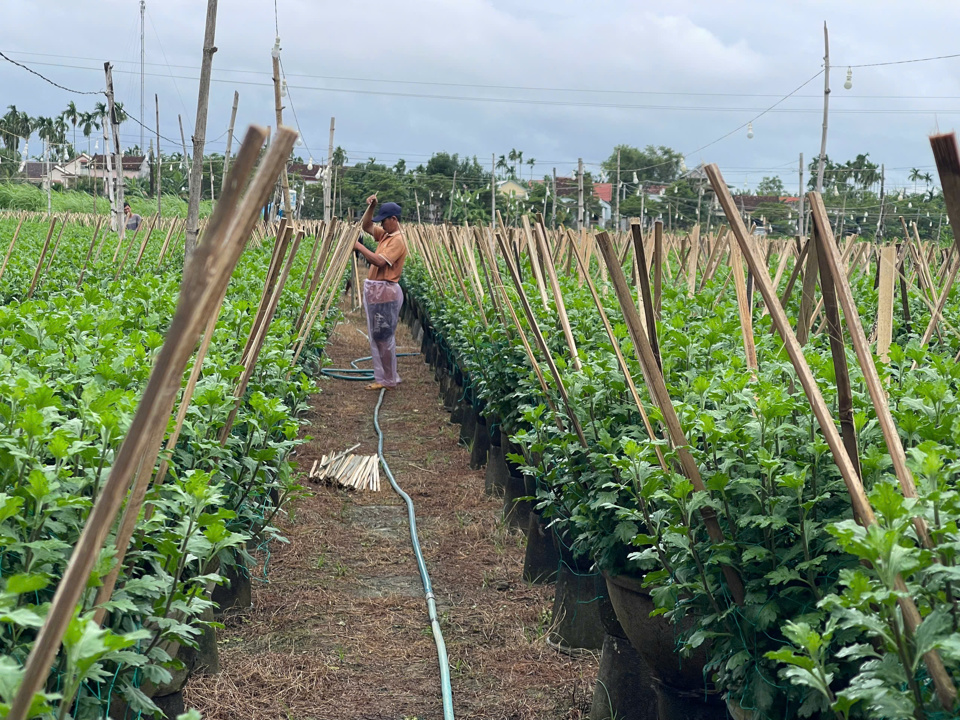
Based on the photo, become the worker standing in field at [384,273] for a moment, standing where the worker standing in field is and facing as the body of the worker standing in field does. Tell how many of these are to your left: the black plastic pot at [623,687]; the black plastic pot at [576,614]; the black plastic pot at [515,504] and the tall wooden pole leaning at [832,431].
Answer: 4

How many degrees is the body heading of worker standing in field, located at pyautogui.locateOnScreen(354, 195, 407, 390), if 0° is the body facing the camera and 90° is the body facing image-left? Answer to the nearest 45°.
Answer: approximately 90°

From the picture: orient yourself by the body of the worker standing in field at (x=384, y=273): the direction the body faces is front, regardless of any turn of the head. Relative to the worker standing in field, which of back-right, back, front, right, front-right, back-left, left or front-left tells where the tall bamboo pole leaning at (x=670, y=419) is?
left

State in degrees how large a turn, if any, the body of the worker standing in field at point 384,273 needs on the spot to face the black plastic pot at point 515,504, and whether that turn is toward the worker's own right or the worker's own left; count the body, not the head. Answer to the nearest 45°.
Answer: approximately 90° to the worker's own left

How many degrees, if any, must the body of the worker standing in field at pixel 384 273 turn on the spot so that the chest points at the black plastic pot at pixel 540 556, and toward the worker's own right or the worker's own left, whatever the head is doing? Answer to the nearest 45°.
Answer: approximately 90° to the worker's own left

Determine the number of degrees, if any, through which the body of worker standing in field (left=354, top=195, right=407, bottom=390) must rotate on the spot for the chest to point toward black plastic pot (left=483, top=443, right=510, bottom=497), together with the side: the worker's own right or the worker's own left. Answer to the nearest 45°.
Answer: approximately 90° to the worker's own left

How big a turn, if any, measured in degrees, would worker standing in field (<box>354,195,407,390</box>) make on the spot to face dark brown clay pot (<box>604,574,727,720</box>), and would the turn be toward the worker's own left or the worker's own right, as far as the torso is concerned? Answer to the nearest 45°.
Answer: approximately 90° to the worker's own left

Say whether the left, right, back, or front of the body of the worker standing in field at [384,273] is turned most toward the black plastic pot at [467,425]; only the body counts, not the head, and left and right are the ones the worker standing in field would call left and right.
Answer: left

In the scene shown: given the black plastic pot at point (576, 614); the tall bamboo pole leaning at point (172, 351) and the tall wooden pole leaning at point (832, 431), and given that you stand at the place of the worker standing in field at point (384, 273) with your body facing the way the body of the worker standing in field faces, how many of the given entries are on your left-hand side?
3
